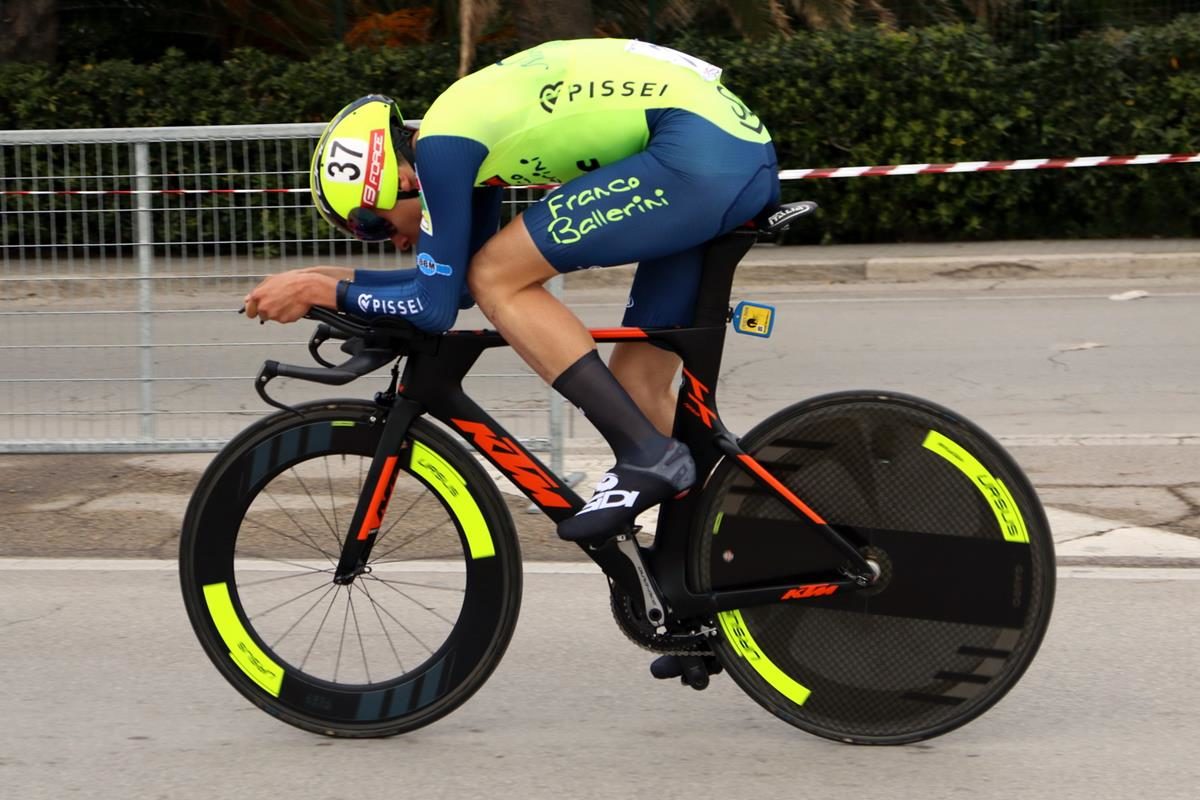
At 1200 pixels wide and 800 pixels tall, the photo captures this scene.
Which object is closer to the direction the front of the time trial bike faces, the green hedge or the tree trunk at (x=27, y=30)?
the tree trunk

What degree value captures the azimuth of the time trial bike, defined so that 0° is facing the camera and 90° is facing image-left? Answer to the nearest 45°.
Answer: approximately 90°

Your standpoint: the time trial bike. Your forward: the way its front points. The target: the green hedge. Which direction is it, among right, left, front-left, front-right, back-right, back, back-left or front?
right

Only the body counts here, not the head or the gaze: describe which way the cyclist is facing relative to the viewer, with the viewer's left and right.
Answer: facing to the left of the viewer

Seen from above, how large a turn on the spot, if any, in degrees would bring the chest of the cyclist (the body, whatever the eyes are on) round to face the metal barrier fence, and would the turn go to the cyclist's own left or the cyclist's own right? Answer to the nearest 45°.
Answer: approximately 45° to the cyclist's own right

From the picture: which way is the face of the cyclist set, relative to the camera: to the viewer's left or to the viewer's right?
to the viewer's left

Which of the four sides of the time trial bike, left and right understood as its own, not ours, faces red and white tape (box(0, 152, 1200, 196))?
right

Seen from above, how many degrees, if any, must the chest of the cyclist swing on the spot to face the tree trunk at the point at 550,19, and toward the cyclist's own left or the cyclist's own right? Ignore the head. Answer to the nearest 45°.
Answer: approximately 90° to the cyclist's own right

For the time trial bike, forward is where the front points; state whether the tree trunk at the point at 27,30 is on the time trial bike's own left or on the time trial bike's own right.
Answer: on the time trial bike's own right

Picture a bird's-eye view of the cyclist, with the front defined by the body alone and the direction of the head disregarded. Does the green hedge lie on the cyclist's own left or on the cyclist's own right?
on the cyclist's own right

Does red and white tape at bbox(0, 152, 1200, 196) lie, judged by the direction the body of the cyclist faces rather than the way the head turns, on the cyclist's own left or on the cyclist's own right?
on the cyclist's own right

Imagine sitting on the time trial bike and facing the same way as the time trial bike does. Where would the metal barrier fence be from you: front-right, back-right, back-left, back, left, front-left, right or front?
front-right
